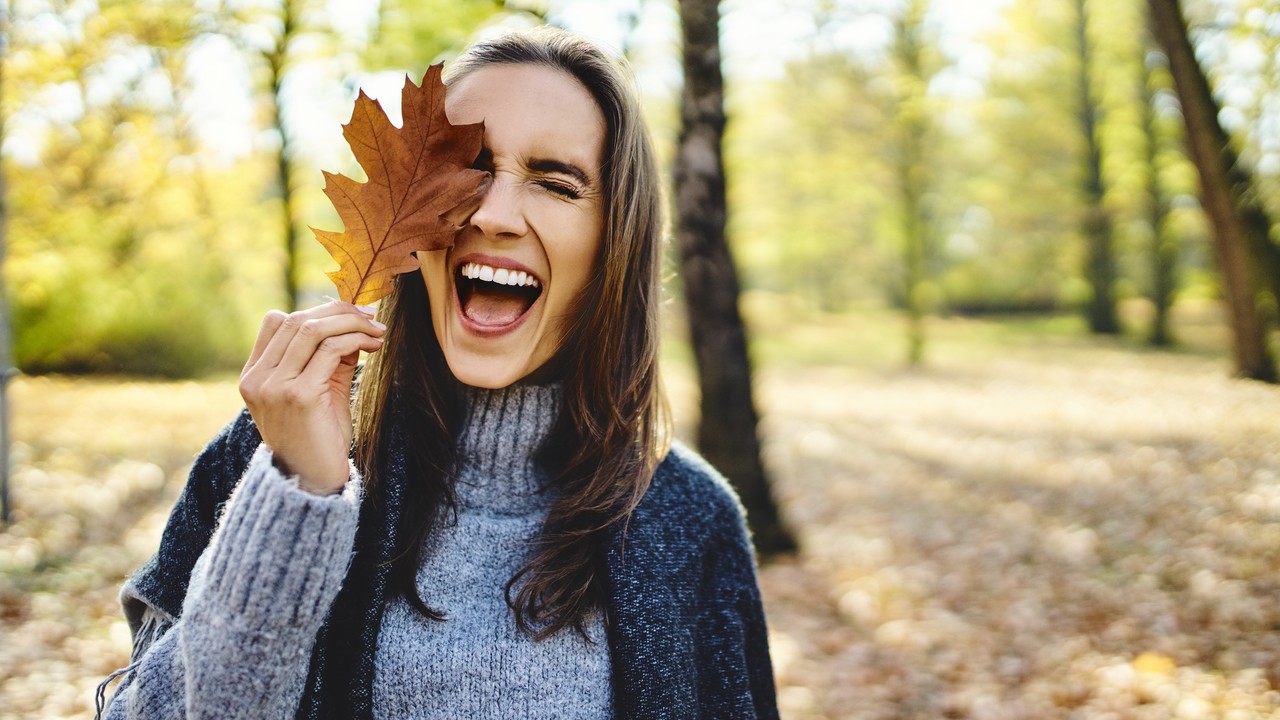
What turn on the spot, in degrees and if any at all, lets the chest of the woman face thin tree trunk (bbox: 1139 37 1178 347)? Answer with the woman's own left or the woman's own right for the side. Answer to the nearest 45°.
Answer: approximately 135° to the woman's own left

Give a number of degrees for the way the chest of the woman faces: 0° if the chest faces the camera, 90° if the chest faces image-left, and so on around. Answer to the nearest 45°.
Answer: approximately 0°

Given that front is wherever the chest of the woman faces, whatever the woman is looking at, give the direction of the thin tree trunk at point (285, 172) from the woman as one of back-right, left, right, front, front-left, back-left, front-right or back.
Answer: back

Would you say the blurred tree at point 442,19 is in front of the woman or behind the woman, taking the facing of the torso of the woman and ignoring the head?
behind

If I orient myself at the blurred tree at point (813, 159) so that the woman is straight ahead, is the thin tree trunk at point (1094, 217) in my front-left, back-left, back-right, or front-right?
back-left
